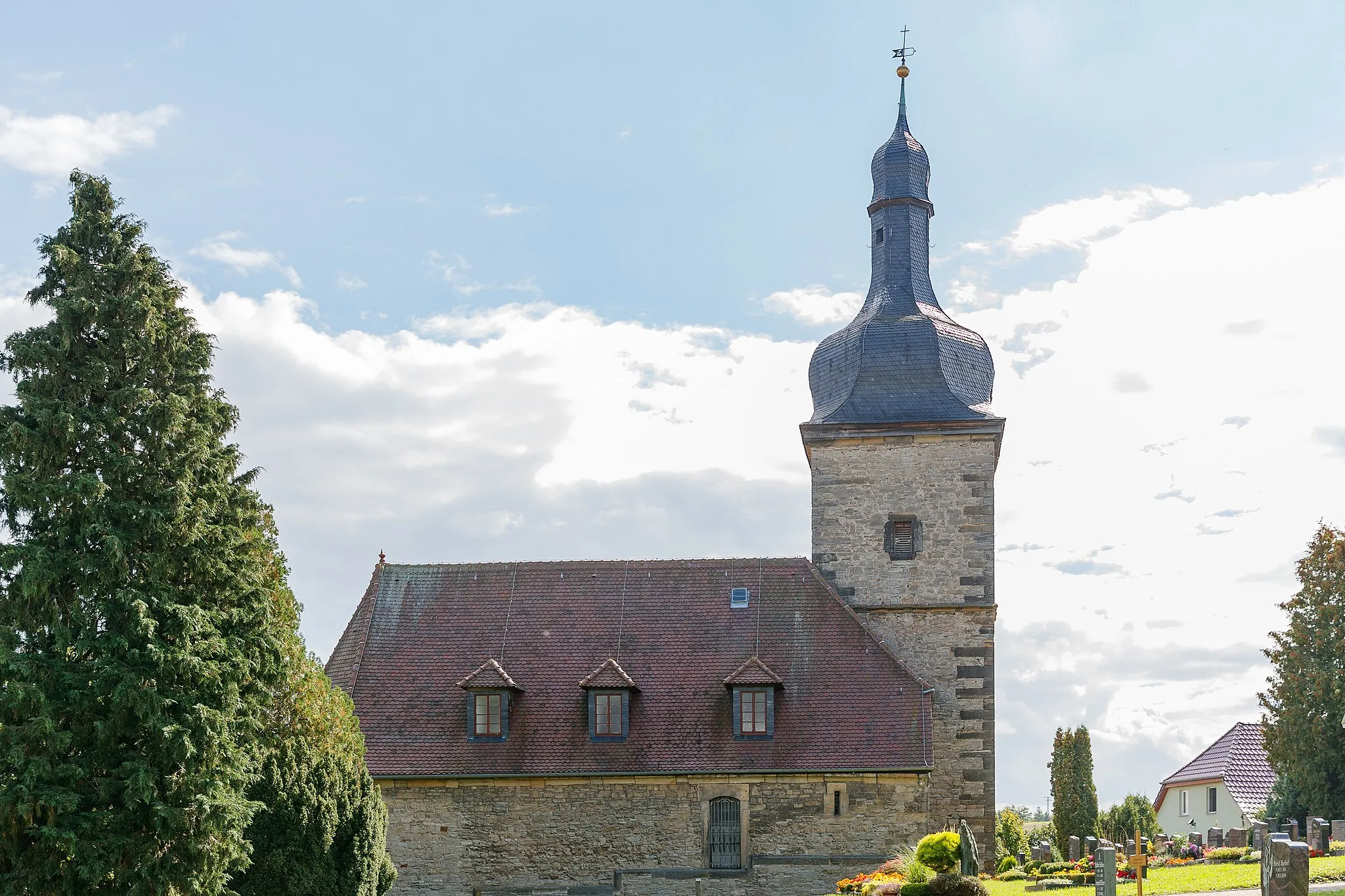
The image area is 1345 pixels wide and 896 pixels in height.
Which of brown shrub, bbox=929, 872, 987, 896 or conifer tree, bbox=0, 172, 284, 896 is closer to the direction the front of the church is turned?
the brown shrub

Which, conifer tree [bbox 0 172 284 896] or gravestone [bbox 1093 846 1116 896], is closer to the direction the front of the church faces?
the gravestone

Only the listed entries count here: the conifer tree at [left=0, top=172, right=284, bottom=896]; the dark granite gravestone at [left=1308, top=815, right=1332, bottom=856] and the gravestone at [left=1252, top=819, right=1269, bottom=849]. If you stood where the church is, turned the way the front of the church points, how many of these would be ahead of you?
2

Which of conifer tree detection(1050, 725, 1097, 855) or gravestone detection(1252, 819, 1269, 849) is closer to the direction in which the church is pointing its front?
the gravestone

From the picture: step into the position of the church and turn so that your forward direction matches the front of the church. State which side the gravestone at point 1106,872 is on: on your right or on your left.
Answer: on your left

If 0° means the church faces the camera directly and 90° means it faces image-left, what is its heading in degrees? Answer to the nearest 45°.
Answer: approximately 0°

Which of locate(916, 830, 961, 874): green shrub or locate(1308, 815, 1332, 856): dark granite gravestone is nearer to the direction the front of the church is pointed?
the green shrub

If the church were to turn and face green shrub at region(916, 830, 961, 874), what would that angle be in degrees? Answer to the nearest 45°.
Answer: approximately 45° to its left
